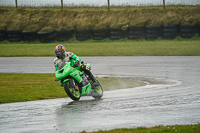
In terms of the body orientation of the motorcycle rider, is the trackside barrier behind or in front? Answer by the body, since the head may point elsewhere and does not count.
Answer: behind

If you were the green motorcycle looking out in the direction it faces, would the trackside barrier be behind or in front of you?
behind
